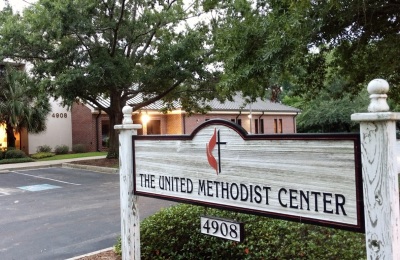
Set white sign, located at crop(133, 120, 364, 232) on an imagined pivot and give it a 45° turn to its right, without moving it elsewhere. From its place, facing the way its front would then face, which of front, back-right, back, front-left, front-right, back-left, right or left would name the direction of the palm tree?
front-right

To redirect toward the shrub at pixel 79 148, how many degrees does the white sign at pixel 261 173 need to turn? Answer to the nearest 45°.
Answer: approximately 90° to its right

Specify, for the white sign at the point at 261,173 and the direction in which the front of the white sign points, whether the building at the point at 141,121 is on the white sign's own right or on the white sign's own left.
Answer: on the white sign's own right

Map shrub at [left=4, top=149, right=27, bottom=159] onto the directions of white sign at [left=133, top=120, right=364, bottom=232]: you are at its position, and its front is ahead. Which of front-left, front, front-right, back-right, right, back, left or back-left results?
right

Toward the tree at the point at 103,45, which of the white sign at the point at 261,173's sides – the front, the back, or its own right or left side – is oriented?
right

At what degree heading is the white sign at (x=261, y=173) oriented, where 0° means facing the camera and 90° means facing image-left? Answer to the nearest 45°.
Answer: approximately 45°

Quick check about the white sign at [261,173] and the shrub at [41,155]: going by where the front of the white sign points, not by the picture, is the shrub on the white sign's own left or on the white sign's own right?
on the white sign's own right

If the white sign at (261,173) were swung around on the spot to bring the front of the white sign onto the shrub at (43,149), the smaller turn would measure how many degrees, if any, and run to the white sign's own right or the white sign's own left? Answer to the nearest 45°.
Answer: approximately 90° to the white sign's own right

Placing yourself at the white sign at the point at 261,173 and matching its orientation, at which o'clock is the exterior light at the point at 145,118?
The exterior light is roughly at 4 o'clock from the white sign.
